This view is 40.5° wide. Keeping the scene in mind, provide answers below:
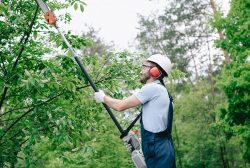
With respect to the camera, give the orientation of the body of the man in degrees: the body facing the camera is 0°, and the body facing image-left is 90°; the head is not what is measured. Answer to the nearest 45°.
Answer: approximately 90°

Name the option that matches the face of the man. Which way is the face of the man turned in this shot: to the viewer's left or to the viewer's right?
to the viewer's left
